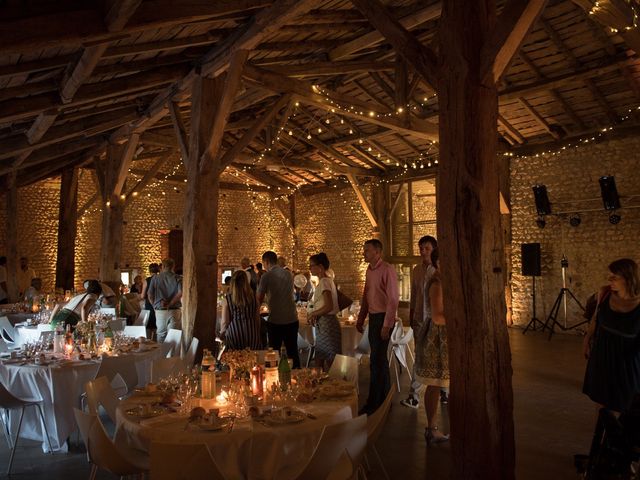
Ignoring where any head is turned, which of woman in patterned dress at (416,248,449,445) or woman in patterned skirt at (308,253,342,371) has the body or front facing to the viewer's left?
woman in patterned skirt at (308,253,342,371)

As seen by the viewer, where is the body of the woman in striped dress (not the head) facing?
away from the camera

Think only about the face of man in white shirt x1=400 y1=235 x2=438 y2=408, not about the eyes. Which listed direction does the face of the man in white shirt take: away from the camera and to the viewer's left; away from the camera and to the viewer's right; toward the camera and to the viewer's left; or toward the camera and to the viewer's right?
toward the camera and to the viewer's left

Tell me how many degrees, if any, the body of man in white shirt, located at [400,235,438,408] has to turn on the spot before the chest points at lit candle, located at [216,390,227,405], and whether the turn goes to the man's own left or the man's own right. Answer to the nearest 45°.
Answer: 0° — they already face it

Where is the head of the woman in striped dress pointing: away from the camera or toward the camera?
away from the camera

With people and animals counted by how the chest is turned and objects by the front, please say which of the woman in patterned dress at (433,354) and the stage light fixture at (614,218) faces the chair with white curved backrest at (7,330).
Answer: the stage light fixture

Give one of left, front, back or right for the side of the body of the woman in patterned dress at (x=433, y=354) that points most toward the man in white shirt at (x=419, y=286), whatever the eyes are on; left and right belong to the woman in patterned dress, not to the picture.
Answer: left

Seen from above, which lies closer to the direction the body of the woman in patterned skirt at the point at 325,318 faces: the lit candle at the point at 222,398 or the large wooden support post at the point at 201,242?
the large wooden support post

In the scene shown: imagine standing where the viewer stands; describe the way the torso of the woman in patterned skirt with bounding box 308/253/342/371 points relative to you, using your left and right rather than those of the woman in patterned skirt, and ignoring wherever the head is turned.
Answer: facing to the left of the viewer
